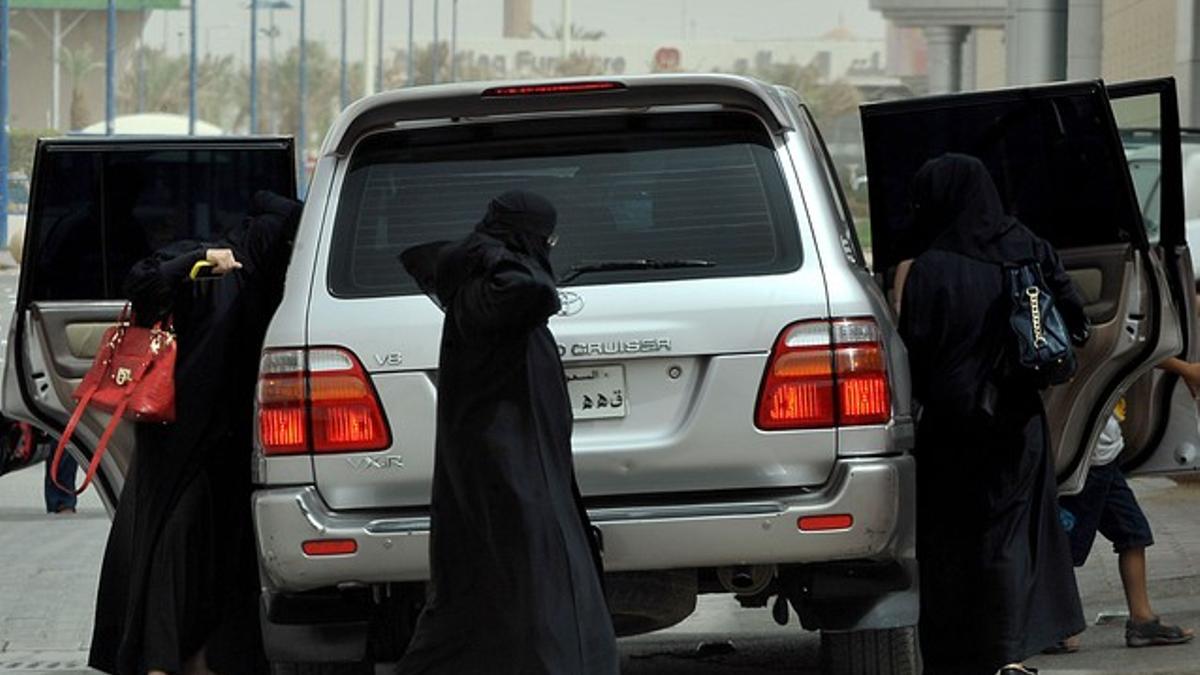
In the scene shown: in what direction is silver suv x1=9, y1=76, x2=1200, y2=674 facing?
away from the camera

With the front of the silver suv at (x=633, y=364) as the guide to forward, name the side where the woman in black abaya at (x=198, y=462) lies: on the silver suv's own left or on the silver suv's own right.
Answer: on the silver suv's own left

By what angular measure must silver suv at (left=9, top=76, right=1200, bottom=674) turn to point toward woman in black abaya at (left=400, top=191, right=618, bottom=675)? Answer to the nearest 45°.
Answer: approximately 135° to its left

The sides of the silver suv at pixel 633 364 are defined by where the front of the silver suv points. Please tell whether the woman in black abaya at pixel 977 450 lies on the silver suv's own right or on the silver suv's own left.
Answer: on the silver suv's own right
